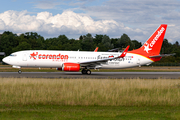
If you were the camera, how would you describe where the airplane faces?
facing to the left of the viewer
